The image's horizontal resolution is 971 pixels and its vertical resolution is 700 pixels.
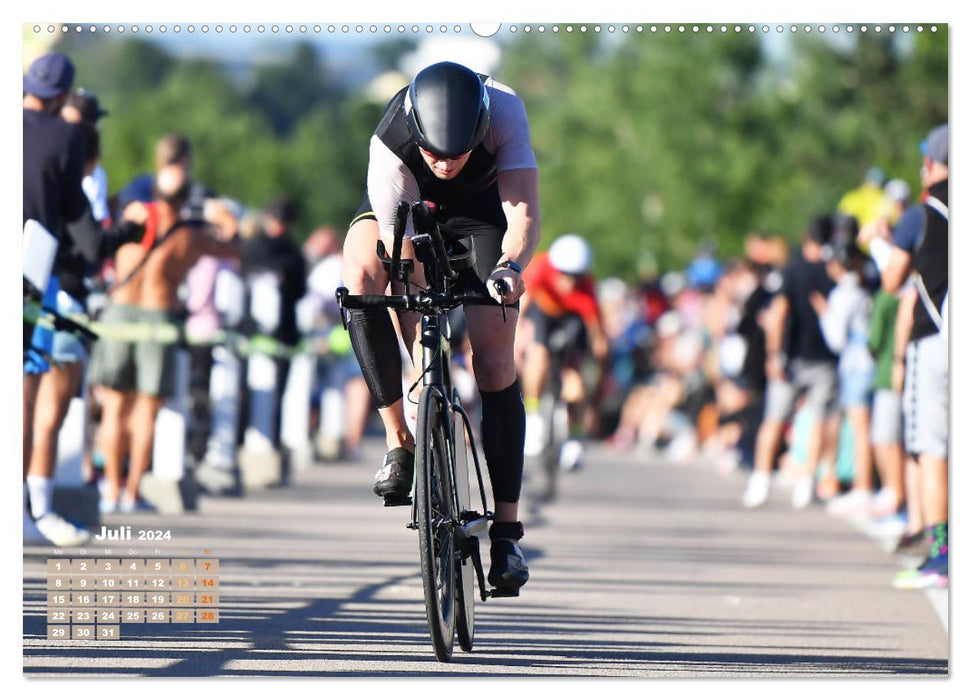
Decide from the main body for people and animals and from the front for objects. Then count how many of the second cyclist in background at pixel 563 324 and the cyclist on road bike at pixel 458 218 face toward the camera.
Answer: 2

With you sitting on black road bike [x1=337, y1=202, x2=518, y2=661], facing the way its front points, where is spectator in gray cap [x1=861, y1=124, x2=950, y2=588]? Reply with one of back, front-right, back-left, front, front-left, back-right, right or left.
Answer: back-left

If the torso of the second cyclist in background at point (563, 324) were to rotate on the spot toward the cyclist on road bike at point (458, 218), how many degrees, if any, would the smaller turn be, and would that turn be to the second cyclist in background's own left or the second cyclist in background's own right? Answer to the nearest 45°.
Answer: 0° — they already face them

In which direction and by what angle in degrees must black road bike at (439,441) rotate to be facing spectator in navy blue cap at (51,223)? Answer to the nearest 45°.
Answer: approximately 135° to its right

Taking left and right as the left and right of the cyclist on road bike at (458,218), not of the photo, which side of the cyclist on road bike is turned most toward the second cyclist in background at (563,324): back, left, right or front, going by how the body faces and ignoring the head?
back

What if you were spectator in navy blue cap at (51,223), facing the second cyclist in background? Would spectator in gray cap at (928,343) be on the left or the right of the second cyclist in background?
right
